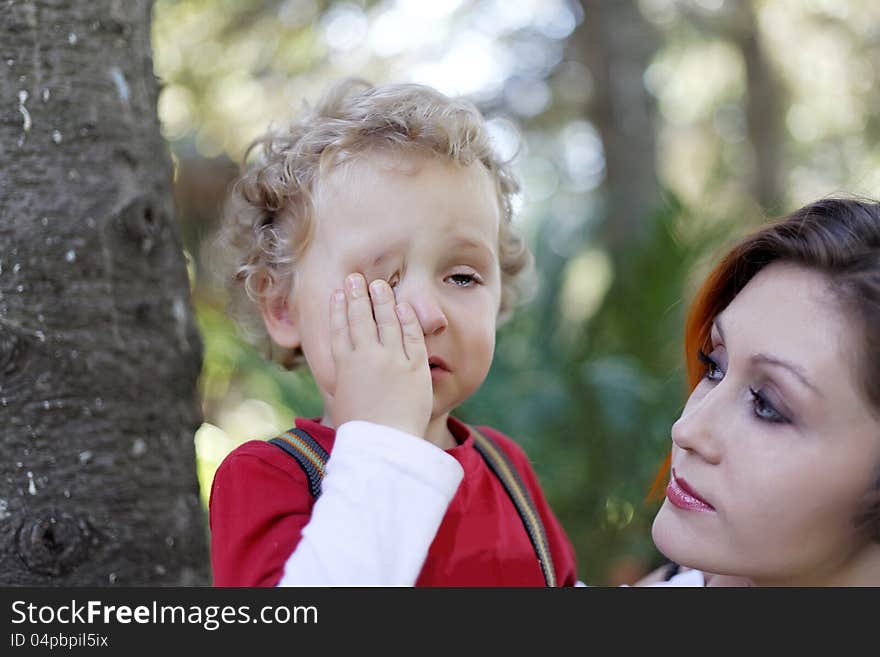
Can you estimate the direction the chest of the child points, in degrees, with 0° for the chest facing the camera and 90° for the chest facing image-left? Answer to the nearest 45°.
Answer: approximately 0°
